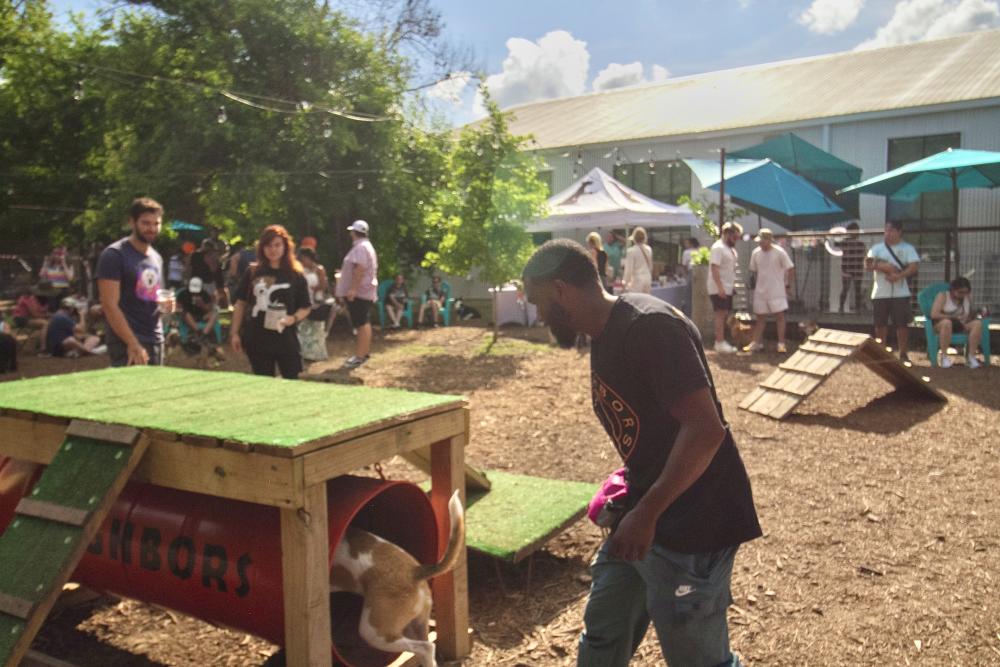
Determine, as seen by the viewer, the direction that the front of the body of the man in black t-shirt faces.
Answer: to the viewer's left

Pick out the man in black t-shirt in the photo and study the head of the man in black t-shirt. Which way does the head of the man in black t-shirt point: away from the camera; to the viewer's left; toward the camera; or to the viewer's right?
to the viewer's left

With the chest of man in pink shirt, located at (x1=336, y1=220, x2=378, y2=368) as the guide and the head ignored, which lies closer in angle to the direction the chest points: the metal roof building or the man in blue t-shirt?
the man in blue t-shirt

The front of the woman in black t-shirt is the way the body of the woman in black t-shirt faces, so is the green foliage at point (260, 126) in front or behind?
behind

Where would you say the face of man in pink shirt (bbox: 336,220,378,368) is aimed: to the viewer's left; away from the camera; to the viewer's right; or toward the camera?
to the viewer's left

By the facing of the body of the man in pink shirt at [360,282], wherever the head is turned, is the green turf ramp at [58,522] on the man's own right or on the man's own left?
on the man's own left
